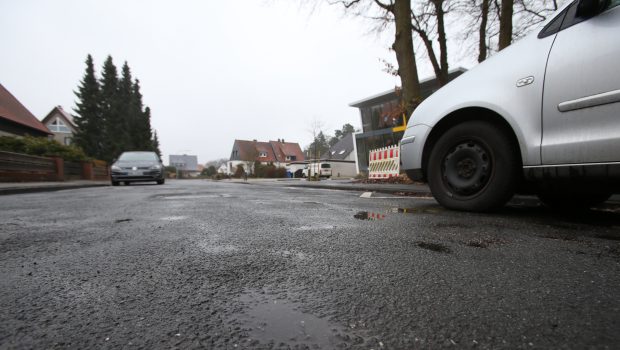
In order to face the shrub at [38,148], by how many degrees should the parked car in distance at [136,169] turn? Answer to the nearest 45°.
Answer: approximately 135° to its right

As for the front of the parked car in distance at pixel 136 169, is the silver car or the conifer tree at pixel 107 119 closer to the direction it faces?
the silver car

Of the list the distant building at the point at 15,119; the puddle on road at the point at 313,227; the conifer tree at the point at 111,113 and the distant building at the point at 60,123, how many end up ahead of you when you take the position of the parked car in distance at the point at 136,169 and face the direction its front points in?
1

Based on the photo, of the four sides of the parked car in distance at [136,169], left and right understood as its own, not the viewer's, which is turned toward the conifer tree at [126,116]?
back

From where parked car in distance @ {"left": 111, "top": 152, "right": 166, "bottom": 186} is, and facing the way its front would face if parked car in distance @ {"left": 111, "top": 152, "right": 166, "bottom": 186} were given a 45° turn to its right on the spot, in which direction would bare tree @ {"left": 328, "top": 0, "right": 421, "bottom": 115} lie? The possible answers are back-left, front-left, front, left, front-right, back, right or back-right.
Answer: left

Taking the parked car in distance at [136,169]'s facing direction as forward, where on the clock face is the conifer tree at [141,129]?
The conifer tree is roughly at 6 o'clock from the parked car in distance.

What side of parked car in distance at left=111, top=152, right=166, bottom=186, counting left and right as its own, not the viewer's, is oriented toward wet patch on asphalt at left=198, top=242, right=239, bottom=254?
front

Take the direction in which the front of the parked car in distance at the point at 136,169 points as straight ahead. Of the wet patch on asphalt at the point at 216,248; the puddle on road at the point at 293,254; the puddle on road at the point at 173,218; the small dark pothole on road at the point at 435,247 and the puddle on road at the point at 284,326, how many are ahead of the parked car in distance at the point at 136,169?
5

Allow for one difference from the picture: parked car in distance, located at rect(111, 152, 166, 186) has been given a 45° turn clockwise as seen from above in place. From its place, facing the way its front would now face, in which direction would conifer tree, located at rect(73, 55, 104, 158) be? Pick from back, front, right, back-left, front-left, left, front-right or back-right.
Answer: back-right

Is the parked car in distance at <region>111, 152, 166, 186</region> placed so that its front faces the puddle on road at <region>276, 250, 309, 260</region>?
yes

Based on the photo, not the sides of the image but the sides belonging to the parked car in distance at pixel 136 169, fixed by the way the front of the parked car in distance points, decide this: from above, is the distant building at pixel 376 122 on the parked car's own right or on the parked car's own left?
on the parked car's own left

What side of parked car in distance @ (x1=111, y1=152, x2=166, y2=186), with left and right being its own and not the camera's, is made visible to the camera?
front

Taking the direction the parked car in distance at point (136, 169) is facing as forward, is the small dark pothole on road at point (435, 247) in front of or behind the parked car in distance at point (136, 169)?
in front

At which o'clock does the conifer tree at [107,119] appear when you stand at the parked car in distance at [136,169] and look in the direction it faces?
The conifer tree is roughly at 6 o'clock from the parked car in distance.

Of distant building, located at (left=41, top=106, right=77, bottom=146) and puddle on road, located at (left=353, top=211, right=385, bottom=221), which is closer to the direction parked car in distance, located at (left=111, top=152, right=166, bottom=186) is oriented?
the puddle on road

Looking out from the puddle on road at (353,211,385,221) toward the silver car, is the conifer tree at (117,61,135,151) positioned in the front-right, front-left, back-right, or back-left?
back-left
